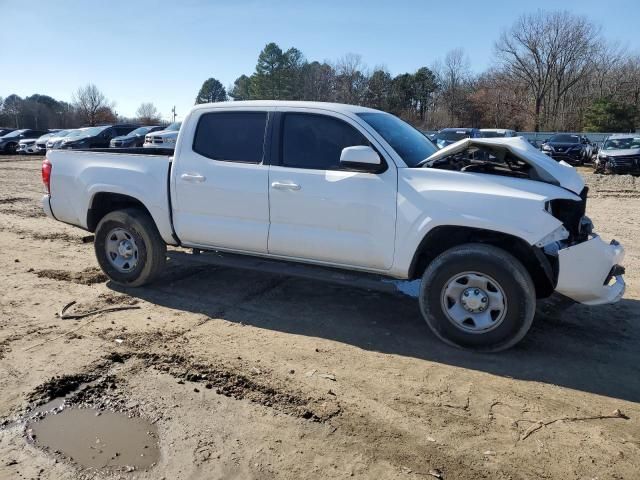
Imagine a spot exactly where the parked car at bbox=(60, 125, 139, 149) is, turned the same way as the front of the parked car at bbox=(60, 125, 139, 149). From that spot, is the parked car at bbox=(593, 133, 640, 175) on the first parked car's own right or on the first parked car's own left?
on the first parked car's own left

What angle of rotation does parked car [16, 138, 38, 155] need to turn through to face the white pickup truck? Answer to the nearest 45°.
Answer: approximately 45° to its left

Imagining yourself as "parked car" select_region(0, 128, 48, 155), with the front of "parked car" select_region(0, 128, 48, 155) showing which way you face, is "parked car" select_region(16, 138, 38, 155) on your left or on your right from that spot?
on your left

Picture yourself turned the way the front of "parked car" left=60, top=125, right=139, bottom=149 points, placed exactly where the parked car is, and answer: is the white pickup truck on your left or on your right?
on your left
